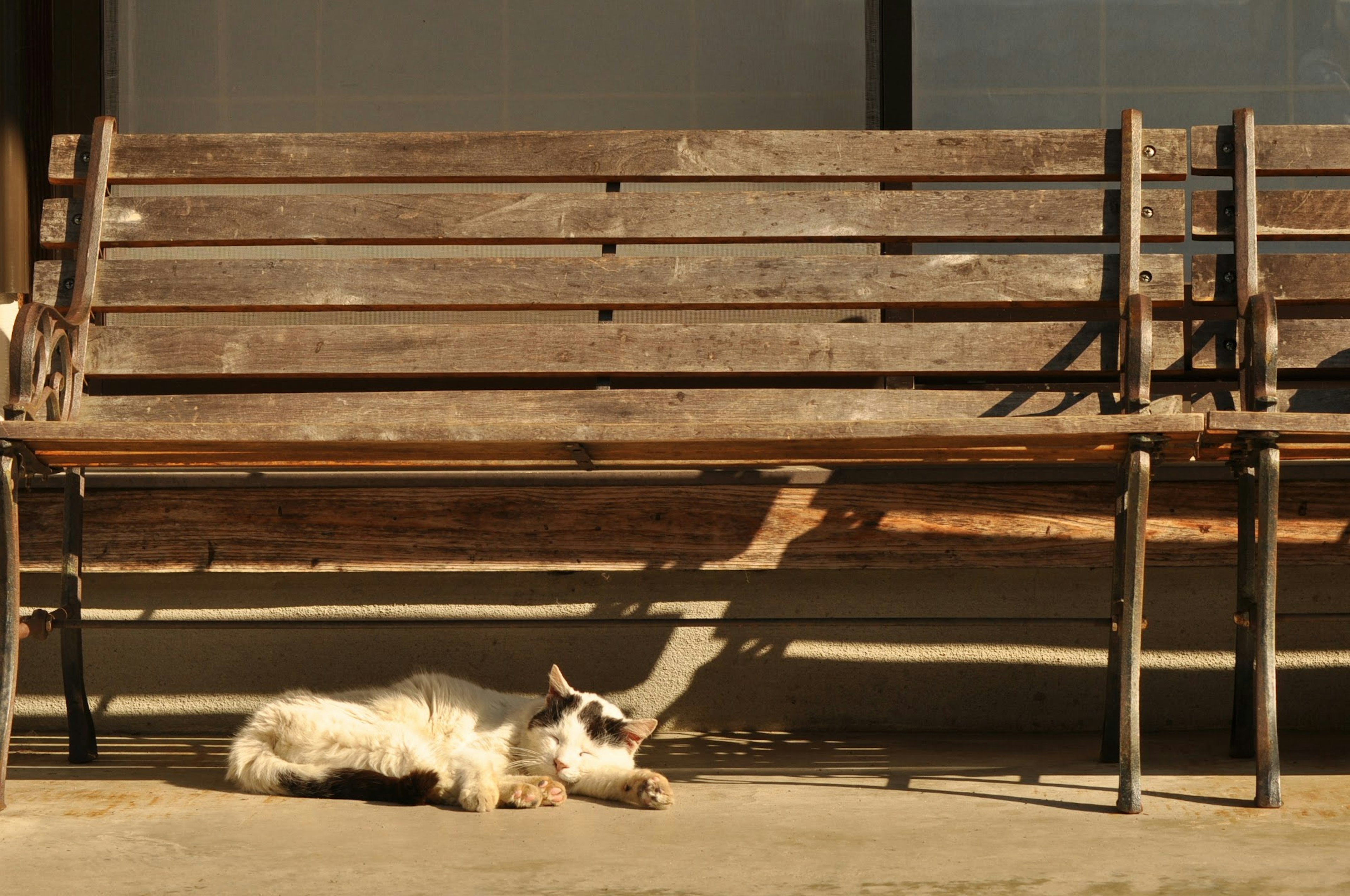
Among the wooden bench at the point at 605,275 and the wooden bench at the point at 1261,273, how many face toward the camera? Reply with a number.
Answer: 2

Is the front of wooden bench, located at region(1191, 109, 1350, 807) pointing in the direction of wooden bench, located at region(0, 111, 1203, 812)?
no

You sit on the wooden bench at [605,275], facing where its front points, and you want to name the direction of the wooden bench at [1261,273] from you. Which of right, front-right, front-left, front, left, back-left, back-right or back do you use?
left

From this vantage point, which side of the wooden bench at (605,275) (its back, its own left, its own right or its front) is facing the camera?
front

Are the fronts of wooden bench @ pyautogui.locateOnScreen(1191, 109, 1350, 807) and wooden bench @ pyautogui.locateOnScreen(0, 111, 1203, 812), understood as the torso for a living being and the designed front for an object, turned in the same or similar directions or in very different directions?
same or similar directions

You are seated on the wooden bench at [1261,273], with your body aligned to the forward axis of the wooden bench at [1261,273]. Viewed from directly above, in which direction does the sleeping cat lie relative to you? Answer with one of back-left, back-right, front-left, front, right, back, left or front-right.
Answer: front-right

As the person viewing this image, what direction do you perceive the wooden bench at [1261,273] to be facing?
facing the viewer
